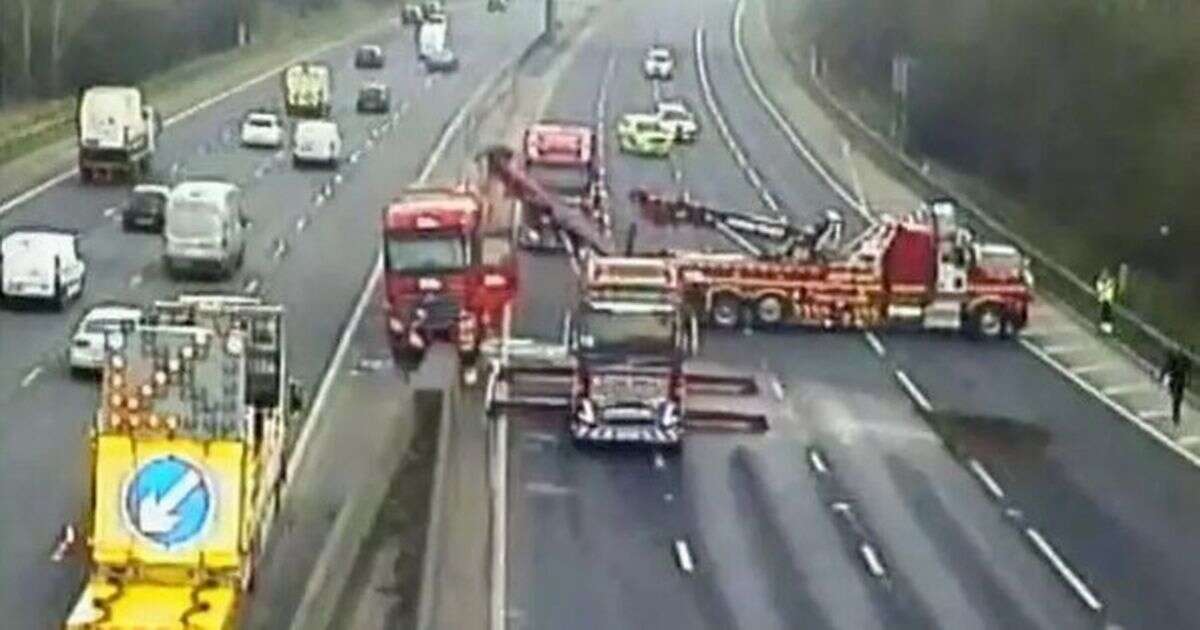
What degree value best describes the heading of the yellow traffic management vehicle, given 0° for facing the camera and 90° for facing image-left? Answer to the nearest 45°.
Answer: approximately 180°
